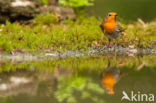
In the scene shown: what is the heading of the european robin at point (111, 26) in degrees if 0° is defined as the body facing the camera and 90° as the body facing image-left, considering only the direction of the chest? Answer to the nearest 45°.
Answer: approximately 45°
